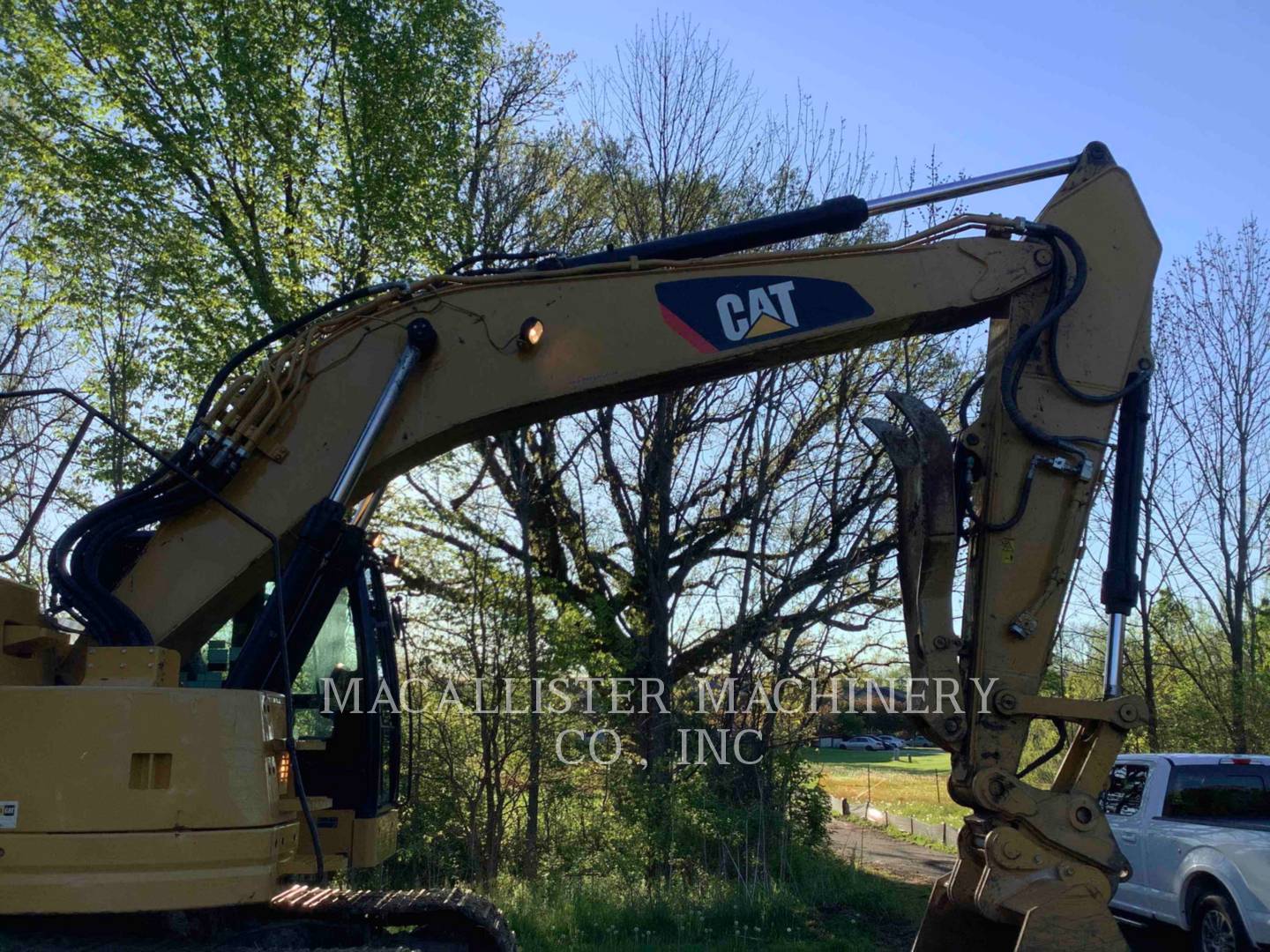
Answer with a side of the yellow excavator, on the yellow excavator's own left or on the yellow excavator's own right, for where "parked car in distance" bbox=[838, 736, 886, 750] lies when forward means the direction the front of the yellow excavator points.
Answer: on the yellow excavator's own left

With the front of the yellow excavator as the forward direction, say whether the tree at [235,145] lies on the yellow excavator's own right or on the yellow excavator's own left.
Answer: on the yellow excavator's own left

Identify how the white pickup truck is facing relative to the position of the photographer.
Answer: facing away from the viewer and to the left of the viewer

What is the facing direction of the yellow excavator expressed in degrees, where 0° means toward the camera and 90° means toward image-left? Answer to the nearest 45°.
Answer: approximately 270°

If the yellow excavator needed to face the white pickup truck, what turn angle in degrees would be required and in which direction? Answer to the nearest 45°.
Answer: approximately 45° to its left

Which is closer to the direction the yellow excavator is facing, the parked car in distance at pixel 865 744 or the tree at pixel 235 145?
the parked car in distance

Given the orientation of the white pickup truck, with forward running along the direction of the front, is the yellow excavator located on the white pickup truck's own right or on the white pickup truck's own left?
on the white pickup truck's own left

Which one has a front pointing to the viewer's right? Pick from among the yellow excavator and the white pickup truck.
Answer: the yellow excavator

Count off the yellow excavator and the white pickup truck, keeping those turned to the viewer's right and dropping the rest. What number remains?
1

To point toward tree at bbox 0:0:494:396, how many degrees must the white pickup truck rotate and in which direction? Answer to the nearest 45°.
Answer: approximately 45° to its left
